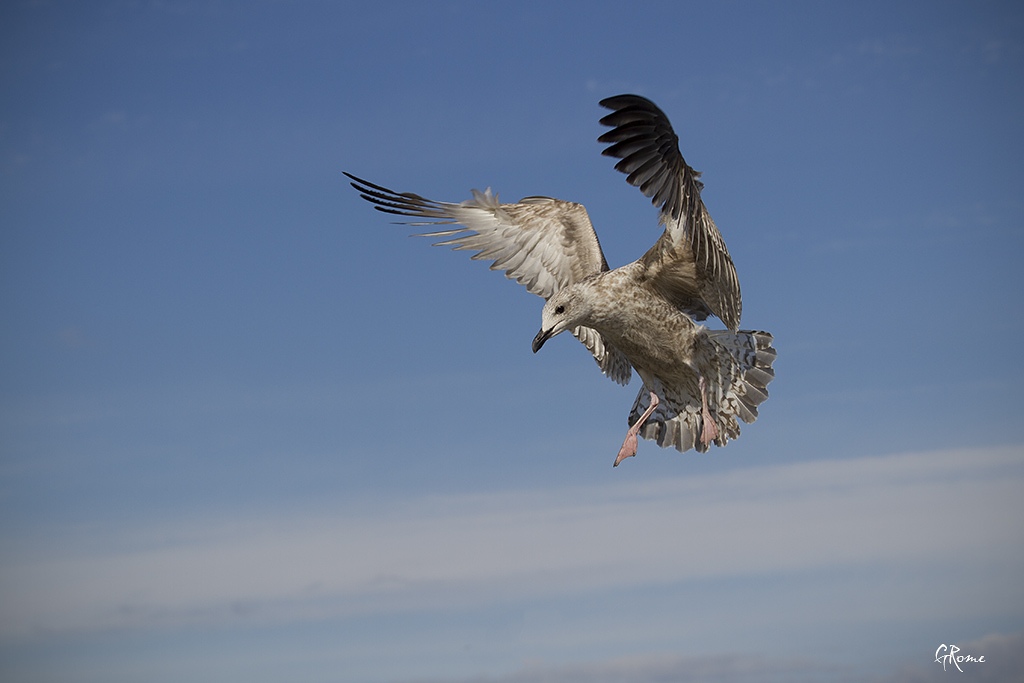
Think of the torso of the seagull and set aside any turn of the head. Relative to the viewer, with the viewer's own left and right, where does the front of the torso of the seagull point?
facing the viewer and to the left of the viewer
